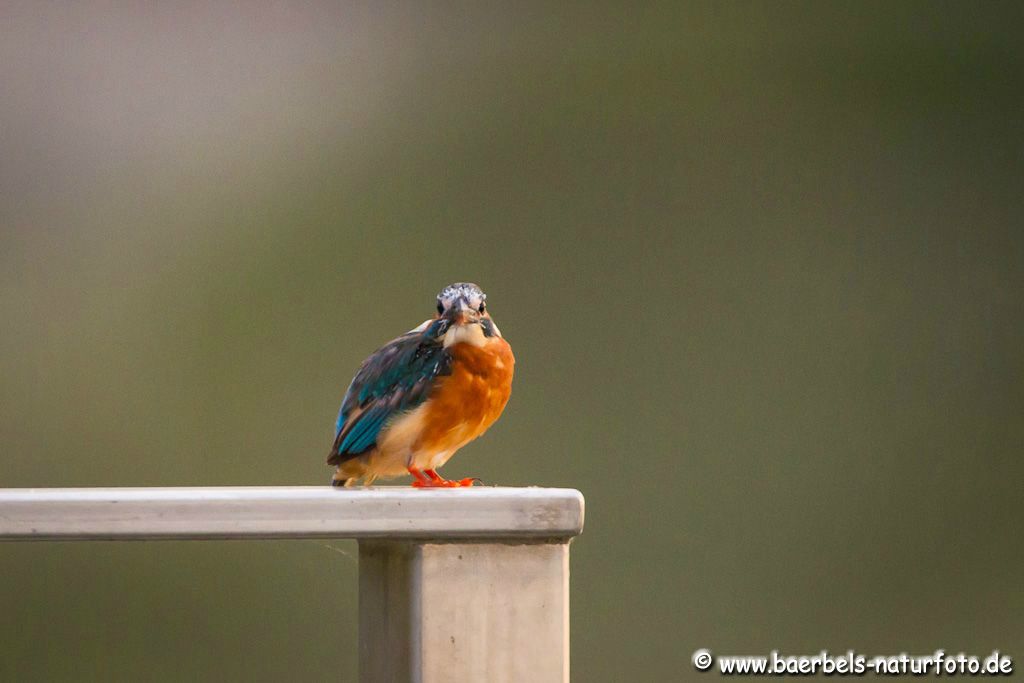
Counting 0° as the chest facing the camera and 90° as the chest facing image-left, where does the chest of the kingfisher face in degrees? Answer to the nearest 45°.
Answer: approximately 315°
